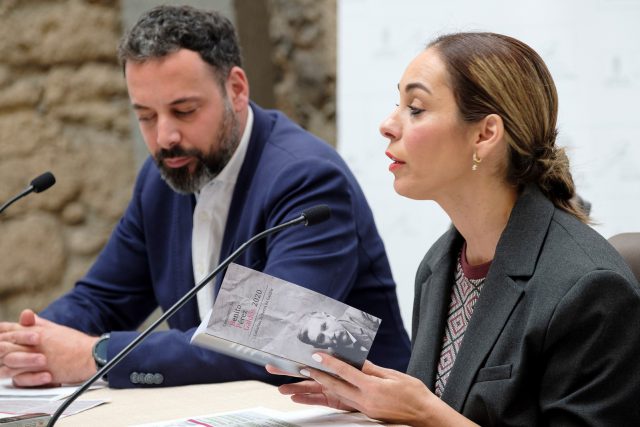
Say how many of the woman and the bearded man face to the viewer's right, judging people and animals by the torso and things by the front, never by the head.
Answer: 0

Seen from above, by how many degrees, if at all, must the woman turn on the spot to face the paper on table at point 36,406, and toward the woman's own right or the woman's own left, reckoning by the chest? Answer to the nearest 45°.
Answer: approximately 45° to the woman's own right

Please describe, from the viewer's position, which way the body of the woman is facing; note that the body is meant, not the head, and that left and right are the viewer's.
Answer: facing the viewer and to the left of the viewer

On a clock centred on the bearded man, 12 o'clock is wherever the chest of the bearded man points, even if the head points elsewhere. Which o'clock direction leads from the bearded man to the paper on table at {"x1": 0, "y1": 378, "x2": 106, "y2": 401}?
The paper on table is roughly at 12 o'clock from the bearded man.

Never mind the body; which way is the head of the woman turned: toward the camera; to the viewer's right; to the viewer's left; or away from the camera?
to the viewer's left

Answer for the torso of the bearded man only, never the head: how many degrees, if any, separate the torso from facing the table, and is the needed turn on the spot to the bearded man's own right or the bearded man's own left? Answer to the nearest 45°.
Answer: approximately 45° to the bearded man's own left

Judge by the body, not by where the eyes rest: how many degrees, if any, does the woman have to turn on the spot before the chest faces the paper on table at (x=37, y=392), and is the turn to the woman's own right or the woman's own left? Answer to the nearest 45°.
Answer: approximately 45° to the woman's own right

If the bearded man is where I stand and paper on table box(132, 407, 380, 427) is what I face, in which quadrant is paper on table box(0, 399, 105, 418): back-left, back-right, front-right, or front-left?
front-right

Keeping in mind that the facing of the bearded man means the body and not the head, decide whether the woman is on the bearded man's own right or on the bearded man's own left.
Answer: on the bearded man's own left

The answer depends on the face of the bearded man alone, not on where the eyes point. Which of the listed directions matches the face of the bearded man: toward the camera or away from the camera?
toward the camera

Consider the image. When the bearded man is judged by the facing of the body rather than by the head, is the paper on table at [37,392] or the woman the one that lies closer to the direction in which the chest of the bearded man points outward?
the paper on table

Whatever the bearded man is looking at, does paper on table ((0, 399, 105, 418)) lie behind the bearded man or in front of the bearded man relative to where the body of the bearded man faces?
in front
